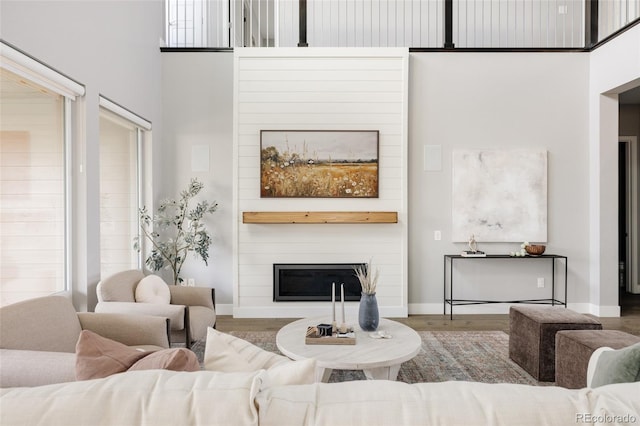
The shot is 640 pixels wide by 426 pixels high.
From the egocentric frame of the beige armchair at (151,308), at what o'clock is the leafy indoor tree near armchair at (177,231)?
The leafy indoor tree near armchair is roughly at 8 o'clock from the beige armchair.

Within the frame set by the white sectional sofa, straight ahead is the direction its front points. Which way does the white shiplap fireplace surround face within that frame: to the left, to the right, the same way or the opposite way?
the opposite way

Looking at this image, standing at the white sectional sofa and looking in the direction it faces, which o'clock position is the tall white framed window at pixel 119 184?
The tall white framed window is roughly at 11 o'clock from the white sectional sofa.

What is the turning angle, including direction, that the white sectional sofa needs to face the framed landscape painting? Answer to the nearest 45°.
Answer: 0° — it already faces it

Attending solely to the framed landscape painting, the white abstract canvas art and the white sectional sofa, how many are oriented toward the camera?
2

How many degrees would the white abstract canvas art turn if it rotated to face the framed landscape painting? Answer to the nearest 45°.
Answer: approximately 45° to its right

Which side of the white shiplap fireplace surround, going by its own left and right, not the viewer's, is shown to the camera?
front

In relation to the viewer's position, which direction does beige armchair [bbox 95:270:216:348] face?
facing the viewer and to the right of the viewer

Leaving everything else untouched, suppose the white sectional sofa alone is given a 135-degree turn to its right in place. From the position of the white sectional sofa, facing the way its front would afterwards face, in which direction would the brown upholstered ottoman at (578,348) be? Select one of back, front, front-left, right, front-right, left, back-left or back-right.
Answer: left

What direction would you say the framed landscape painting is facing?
toward the camera

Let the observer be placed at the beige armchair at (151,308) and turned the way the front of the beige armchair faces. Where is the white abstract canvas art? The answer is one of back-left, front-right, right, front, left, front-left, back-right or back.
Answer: front-left

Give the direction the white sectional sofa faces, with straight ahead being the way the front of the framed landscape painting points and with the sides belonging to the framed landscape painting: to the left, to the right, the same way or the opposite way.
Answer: the opposite way

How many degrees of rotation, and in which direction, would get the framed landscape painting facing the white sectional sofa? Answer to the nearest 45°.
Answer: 0° — it already faces it

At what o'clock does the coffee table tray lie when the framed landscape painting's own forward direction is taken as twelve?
The coffee table tray is roughly at 12 o'clock from the framed landscape painting.

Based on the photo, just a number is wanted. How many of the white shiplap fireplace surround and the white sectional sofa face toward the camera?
1

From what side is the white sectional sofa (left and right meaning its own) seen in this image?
back
